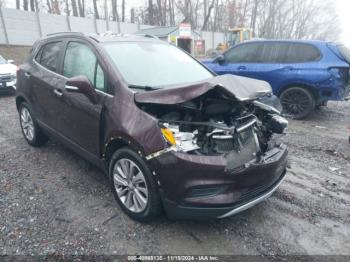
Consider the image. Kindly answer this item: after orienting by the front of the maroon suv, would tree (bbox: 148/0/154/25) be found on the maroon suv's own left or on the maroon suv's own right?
on the maroon suv's own left

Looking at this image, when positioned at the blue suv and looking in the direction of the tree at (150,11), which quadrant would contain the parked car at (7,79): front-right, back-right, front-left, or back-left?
front-left

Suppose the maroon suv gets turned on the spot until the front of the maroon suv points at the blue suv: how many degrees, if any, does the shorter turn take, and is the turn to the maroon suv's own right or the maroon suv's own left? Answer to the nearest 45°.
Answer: approximately 90° to the maroon suv's own left

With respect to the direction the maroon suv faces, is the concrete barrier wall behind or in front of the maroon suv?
behind

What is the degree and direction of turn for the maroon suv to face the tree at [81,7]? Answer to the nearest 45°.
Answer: approximately 135° to its left

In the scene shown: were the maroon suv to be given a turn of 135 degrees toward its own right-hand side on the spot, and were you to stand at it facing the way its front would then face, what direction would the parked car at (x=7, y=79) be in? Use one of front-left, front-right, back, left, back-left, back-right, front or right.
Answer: front-right

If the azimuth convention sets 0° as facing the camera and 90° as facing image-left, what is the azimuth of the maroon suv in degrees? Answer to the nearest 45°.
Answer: approximately 315°
